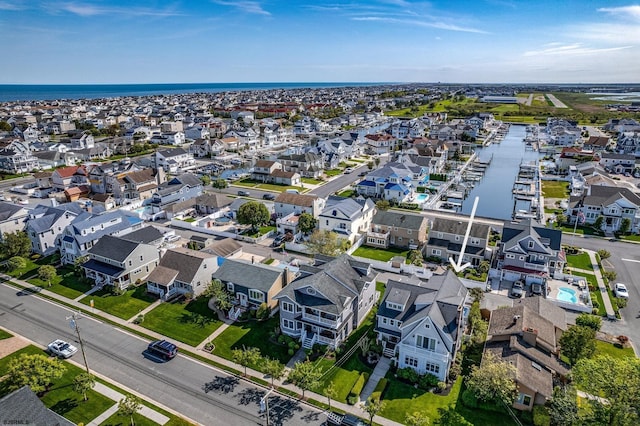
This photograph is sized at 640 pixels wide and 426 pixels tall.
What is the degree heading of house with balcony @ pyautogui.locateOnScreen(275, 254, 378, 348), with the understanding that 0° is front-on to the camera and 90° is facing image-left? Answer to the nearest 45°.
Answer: approximately 45°

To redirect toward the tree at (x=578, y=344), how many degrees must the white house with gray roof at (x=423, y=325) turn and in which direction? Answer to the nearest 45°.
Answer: approximately 135° to its left

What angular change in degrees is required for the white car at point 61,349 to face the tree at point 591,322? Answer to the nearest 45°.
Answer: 0° — it already faces it

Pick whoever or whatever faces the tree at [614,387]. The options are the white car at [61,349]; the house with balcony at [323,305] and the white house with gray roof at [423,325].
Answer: the white car

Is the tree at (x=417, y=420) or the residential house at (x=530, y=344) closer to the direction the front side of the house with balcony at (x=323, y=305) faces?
the tree

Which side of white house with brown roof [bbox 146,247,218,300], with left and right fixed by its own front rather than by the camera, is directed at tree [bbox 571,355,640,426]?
left
